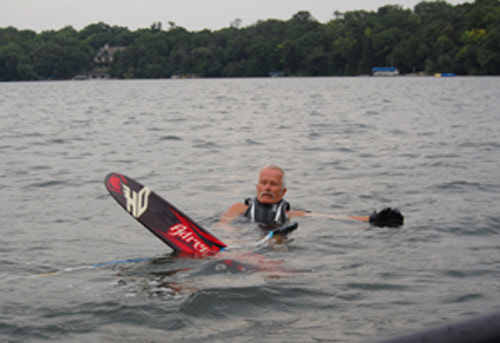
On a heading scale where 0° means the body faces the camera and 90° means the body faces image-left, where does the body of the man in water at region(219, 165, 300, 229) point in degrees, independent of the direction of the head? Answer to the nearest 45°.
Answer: approximately 0°
